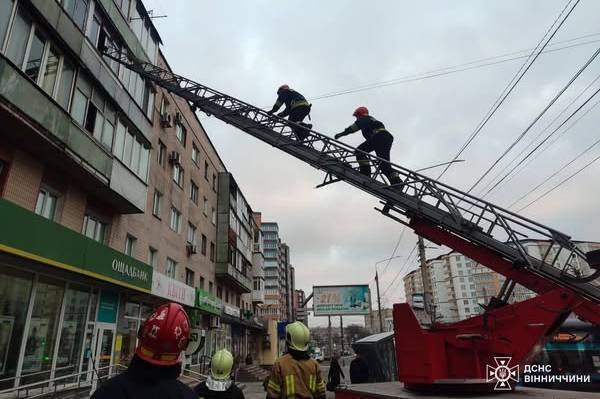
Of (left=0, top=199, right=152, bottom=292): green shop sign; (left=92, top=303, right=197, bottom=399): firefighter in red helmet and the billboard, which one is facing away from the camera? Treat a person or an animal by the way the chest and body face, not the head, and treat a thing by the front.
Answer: the firefighter in red helmet

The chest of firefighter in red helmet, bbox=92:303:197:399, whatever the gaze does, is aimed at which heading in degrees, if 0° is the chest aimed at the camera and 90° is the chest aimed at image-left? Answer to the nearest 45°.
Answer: approximately 180°

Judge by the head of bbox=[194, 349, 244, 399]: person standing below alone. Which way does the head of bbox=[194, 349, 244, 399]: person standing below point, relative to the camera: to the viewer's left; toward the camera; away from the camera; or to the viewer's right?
away from the camera

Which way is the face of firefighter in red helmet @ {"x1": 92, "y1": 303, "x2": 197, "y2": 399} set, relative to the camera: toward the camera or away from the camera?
away from the camera

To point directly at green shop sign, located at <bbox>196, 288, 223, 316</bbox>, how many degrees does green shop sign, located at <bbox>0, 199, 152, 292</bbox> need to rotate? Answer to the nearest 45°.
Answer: approximately 90° to its left

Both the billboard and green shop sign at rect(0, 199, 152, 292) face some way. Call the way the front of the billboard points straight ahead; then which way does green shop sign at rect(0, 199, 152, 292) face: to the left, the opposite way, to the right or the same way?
to the left

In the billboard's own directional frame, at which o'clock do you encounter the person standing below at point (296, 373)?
The person standing below is roughly at 12 o'clock from the billboard.

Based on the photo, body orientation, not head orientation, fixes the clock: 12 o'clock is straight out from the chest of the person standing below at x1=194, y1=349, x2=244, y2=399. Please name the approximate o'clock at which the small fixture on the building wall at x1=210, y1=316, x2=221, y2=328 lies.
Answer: The small fixture on the building wall is roughly at 12 o'clock from the person standing below.

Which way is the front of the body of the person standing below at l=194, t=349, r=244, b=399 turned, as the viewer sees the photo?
away from the camera

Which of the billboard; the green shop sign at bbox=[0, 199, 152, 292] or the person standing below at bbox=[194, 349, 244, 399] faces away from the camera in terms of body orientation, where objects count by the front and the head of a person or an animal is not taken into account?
the person standing below

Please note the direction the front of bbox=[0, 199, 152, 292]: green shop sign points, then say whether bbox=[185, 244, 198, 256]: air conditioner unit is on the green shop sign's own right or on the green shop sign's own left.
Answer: on the green shop sign's own left
